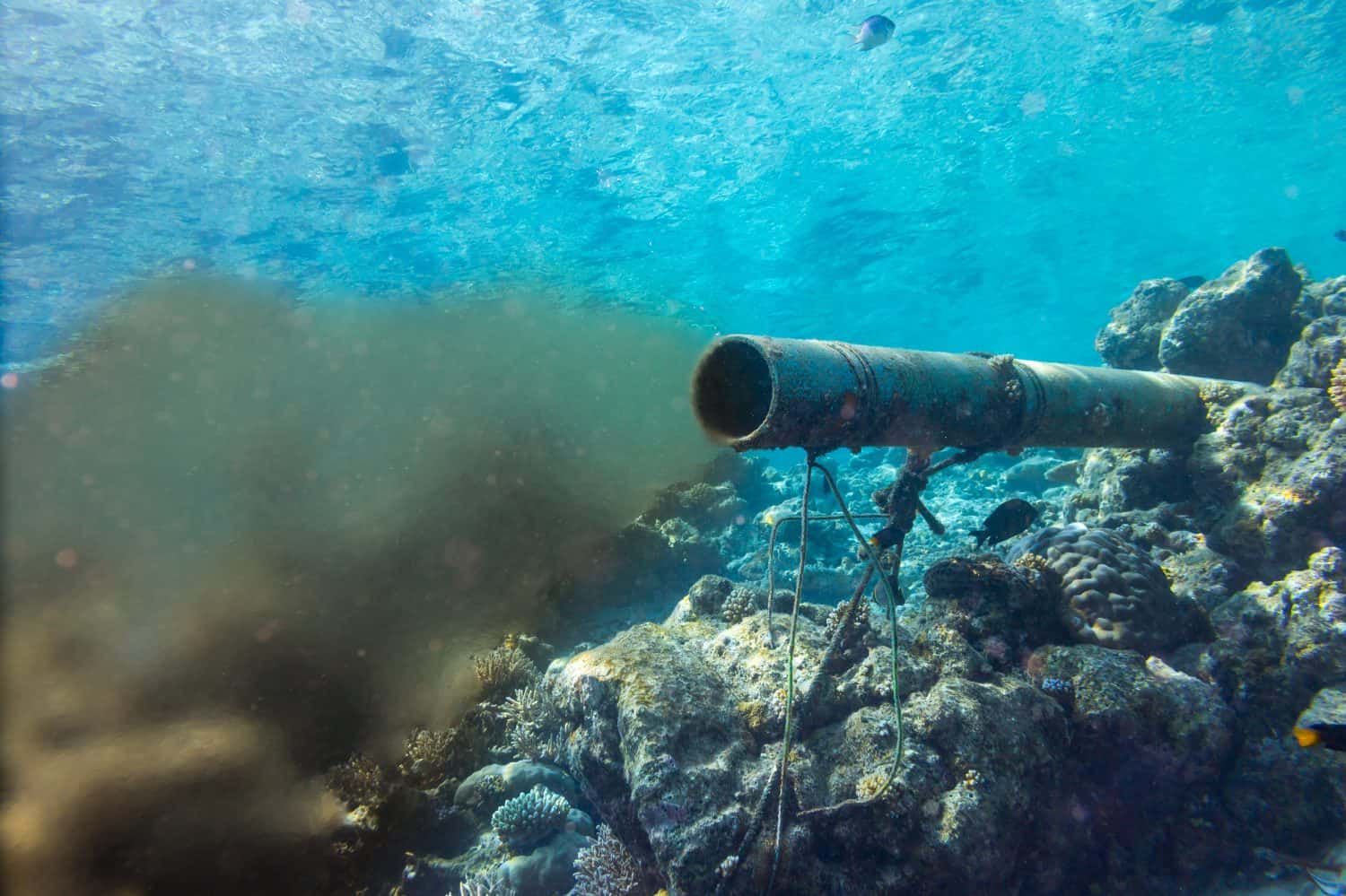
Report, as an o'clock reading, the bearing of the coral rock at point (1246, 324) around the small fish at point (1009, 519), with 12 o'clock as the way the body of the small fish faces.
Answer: The coral rock is roughly at 10 o'clock from the small fish.

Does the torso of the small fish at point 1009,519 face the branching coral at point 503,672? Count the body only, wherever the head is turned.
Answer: no

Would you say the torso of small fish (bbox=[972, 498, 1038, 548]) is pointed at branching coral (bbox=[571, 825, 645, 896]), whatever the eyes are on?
no

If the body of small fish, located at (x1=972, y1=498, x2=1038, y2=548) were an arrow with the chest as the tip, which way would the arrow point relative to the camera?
to the viewer's right

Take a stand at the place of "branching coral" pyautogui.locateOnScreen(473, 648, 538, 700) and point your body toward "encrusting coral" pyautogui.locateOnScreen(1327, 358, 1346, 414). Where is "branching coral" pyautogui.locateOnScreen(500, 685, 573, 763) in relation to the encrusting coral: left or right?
right

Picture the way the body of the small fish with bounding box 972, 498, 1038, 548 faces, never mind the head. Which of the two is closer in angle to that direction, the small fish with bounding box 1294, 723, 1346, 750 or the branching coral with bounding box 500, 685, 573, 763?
the small fish

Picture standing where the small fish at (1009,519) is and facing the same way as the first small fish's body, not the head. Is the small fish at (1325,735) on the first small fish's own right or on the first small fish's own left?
on the first small fish's own right
